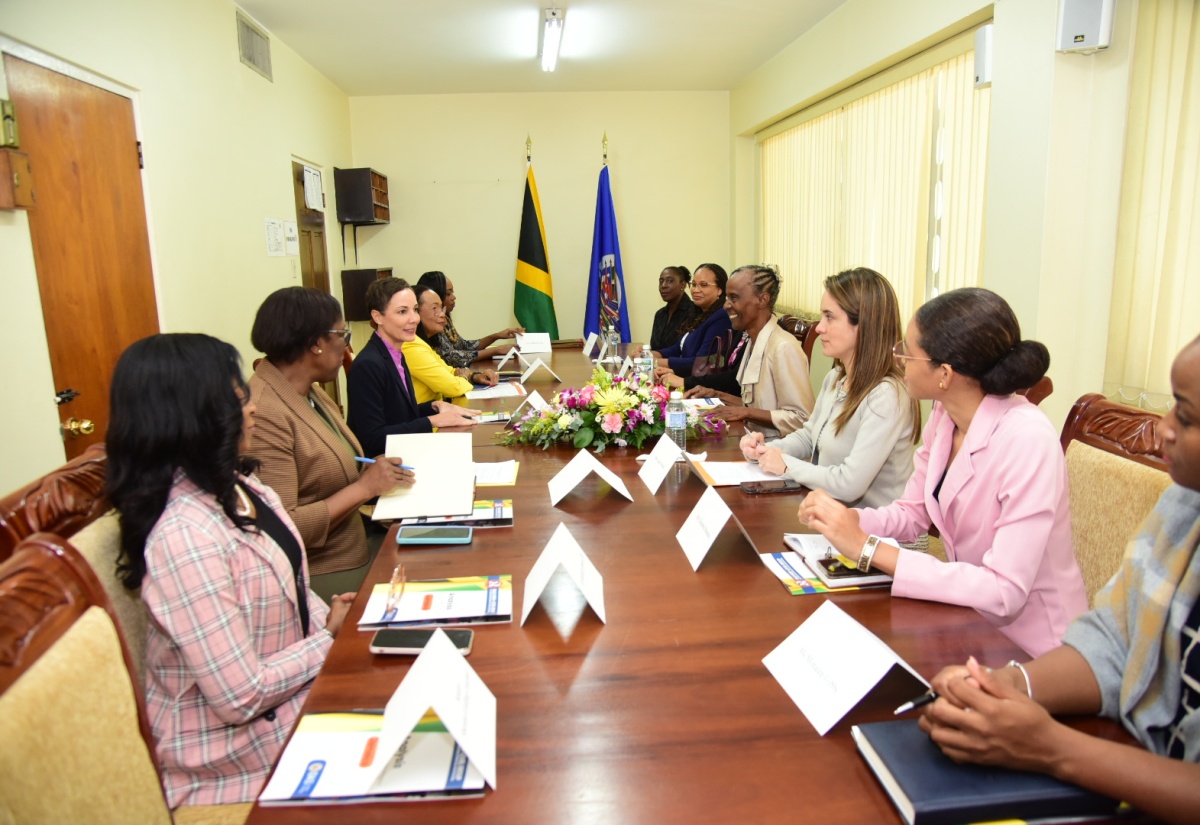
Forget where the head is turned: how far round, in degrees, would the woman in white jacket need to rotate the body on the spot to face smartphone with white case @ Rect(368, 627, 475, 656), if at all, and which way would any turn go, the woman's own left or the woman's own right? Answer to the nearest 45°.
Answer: approximately 45° to the woman's own left

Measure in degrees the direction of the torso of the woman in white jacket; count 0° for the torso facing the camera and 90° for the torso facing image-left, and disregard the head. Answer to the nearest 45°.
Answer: approximately 90°

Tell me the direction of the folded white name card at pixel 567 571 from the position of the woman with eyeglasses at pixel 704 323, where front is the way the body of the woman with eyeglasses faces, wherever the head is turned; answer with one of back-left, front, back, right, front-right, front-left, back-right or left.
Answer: front-left

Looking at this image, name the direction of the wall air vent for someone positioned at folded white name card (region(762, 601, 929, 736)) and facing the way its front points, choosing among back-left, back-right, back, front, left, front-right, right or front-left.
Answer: right

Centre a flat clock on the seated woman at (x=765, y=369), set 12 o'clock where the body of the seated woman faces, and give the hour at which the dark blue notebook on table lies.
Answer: The dark blue notebook on table is roughly at 9 o'clock from the seated woman.

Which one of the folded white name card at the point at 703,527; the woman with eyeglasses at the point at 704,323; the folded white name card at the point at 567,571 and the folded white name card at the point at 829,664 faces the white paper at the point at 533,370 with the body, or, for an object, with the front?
the woman with eyeglasses

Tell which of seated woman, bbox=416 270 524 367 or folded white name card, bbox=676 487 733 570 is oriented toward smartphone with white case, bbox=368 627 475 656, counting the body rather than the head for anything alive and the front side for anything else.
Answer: the folded white name card

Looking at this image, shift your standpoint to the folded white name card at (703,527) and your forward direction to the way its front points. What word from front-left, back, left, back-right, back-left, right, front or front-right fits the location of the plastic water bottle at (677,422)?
back-right

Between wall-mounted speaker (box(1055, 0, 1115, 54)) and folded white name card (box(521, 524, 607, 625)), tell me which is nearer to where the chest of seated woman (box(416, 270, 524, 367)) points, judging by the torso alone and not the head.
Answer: the wall-mounted speaker

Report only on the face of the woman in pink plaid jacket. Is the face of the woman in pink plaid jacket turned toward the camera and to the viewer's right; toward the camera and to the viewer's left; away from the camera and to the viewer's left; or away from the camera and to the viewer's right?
away from the camera and to the viewer's right

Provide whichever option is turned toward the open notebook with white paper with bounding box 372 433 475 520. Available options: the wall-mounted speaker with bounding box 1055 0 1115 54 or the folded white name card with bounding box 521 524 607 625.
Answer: the wall-mounted speaker

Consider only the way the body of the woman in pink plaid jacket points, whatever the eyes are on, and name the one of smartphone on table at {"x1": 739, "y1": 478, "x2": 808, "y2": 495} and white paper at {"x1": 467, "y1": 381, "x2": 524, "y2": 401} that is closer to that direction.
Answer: the smartphone on table

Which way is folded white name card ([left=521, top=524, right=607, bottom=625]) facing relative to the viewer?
to the viewer's right

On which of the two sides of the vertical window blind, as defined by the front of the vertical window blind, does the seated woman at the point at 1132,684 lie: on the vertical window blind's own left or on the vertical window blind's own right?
on the vertical window blind's own left

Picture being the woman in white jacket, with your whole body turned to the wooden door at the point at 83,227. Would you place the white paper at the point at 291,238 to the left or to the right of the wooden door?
right

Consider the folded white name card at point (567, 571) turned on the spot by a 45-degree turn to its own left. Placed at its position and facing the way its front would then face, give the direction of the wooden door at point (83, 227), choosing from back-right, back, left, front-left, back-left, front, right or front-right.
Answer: left
